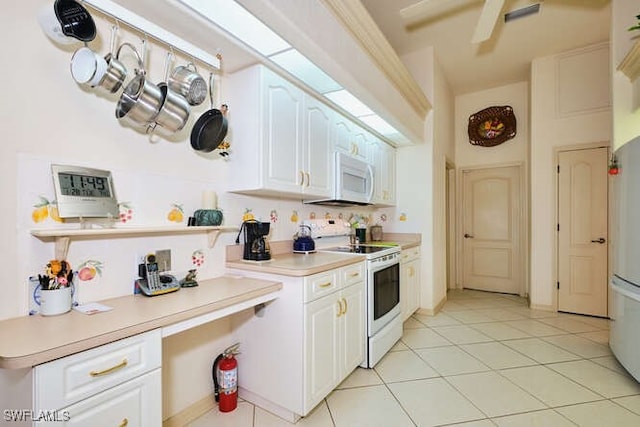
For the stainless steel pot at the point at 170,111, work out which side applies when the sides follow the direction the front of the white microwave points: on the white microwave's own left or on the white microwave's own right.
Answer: on the white microwave's own right

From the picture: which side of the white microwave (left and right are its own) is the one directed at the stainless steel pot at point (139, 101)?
right

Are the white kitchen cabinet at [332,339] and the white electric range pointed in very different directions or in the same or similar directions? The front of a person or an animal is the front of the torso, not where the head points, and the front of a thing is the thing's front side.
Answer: same or similar directions

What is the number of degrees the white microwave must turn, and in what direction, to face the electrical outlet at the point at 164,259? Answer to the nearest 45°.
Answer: approximately 90° to its right

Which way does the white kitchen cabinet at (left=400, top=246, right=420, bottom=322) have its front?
to the viewer's right

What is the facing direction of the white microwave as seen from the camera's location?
facing the viewer and to the right of the viewer

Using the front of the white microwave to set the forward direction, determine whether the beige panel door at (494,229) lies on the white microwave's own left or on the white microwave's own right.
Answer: on the white microwave's own left

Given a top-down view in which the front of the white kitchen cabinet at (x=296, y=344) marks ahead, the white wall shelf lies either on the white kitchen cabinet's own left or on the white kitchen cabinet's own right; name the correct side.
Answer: on the white kitchen cabinet's own right

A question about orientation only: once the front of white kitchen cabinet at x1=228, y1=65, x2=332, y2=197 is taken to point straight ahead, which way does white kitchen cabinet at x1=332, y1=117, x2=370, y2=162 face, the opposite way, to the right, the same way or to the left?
the same way

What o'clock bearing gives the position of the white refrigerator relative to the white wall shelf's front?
The white refrigerator is roughly at 11 o'clock from the white wall shelf.
